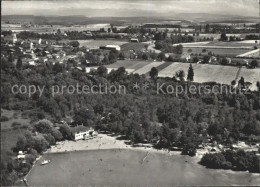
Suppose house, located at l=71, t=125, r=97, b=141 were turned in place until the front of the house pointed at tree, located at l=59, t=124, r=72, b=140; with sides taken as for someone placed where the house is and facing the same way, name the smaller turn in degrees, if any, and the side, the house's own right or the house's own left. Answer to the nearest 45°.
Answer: approximately 90° to the house's own right

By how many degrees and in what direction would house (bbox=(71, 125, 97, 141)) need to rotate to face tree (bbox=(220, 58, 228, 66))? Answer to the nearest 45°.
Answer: approximately 135° to its left

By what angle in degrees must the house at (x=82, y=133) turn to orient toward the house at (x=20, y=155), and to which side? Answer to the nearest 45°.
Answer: approximately 45° to its right

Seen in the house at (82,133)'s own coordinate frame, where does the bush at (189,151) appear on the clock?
The bush is roughly at 10 o'clock from the house.

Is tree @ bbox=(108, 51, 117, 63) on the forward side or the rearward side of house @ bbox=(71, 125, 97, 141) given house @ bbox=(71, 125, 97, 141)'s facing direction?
on the rearward side

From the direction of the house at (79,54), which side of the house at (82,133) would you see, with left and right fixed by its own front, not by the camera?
back

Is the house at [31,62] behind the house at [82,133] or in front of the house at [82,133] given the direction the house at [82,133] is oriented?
behind

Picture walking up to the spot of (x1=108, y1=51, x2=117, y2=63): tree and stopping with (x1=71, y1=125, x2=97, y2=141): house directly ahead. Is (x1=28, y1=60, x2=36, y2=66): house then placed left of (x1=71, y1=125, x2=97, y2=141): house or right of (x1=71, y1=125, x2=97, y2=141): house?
right

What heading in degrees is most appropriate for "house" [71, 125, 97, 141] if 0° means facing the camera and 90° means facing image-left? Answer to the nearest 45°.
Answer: approximately 0°

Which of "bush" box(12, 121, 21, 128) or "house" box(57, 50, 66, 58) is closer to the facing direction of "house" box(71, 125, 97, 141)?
the bush

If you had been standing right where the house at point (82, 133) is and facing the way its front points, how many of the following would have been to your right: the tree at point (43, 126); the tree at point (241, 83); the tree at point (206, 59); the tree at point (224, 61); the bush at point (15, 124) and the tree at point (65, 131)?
3

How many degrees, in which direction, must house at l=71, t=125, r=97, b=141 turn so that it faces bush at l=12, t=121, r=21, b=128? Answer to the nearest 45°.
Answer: approximately 90° to its right

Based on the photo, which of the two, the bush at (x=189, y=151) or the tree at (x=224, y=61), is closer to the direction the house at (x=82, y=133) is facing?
the bush

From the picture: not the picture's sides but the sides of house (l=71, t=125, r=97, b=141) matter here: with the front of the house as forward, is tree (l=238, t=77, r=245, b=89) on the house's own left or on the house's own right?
on the house's own left

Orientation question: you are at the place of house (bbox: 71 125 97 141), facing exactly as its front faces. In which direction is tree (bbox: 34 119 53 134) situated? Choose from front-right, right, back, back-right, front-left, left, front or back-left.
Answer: right

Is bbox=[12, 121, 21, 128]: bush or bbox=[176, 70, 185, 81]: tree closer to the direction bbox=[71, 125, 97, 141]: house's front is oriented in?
the bush

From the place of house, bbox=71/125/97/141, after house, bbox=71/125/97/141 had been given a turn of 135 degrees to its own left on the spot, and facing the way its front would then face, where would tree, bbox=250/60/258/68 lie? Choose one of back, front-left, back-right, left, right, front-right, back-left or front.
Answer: front

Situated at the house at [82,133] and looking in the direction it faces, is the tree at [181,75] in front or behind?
behind
